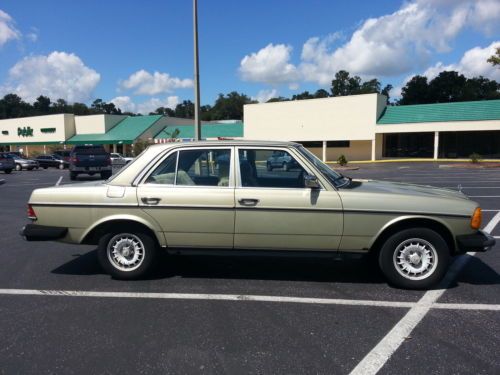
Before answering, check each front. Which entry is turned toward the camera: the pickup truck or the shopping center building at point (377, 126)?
the shopping center building

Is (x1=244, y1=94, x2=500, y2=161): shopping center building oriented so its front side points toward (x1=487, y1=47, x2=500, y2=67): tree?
no

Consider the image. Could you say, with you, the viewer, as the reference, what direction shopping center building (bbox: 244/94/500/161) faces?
facing the viewer

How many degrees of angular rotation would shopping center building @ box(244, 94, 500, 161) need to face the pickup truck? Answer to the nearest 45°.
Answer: approximately 45° to its right

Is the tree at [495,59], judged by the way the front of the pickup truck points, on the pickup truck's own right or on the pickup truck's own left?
on the pickup truck's own right

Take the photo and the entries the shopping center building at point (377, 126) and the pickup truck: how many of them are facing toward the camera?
1

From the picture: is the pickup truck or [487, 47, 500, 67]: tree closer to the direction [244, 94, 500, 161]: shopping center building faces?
the pickup truck

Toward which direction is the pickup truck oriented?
away from the camera

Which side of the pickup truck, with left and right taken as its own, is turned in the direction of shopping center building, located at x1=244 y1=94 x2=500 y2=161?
right
